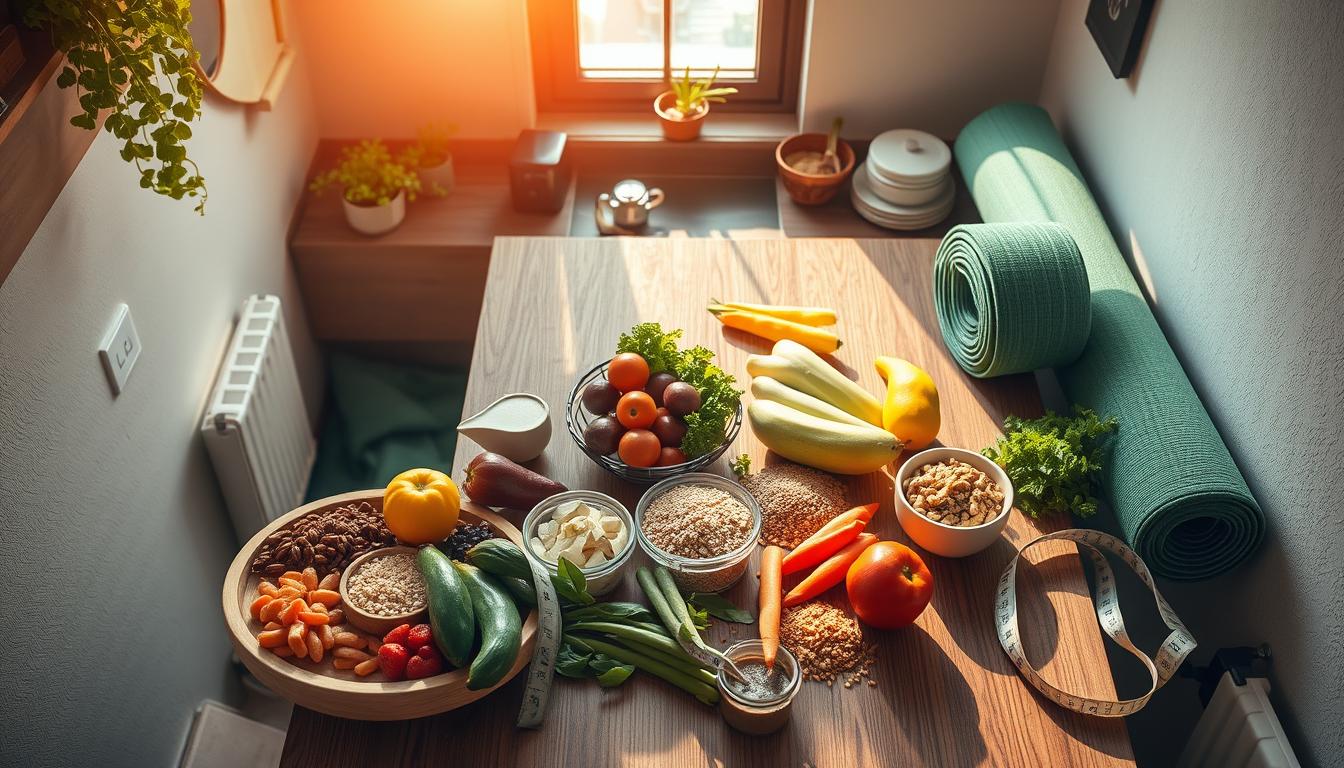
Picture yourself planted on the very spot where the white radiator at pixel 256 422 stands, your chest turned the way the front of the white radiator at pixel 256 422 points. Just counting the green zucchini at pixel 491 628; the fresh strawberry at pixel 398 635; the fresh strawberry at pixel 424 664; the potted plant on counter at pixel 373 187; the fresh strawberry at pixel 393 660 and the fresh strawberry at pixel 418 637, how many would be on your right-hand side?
5

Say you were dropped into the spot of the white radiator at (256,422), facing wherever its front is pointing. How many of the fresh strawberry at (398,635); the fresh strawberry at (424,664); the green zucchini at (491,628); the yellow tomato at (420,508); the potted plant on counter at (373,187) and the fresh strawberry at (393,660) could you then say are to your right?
5

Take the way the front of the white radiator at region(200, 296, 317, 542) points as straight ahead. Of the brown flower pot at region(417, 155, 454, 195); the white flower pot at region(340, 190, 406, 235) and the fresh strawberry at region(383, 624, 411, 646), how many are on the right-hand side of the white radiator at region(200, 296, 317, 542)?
1

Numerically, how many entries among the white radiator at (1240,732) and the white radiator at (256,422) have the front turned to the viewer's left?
1

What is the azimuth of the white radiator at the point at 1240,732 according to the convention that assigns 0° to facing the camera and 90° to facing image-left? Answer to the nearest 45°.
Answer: approximately 90°

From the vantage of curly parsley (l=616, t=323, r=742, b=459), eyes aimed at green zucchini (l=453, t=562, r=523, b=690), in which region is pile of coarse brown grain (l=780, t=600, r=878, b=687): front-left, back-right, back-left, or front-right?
front-left

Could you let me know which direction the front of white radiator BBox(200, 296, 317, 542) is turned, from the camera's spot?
facing to the right of the viewer

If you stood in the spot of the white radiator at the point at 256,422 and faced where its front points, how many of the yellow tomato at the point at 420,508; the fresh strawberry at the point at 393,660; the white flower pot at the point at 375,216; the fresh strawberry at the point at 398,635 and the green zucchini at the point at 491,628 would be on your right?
4

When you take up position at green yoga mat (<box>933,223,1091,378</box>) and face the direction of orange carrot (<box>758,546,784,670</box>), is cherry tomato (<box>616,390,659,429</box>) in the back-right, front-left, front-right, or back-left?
front-right

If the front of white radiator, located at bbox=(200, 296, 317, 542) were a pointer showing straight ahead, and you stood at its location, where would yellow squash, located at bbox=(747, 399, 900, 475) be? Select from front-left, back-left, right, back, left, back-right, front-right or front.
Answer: front-right

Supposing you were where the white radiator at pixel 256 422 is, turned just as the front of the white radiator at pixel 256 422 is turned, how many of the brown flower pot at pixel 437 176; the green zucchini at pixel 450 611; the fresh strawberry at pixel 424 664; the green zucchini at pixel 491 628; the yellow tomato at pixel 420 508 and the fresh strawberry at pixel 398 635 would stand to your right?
5

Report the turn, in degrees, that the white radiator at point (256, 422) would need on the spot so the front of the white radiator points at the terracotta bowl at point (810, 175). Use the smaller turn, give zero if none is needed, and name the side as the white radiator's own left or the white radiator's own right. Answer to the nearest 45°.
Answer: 0° — it already faces it

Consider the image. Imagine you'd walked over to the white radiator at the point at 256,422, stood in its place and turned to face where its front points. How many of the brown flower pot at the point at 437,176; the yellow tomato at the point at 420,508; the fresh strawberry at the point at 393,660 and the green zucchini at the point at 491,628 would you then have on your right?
3

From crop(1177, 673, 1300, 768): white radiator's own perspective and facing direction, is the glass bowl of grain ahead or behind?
ahead
